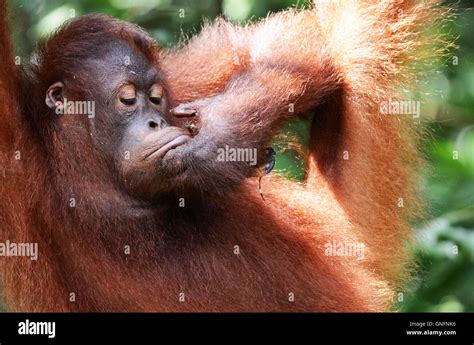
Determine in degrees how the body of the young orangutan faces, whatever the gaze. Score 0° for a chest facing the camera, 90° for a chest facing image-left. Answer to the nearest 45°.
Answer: approximately 315°
